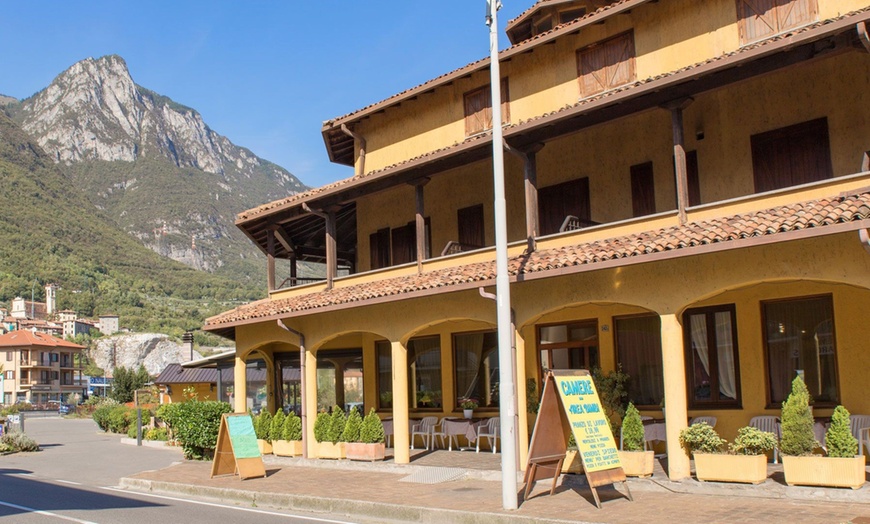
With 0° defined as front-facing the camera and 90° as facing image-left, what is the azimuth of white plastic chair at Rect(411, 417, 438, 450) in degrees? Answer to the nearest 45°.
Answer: approximately 45°

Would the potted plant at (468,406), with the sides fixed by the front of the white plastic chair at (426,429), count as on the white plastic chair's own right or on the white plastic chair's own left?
on the white plastic chair's own left

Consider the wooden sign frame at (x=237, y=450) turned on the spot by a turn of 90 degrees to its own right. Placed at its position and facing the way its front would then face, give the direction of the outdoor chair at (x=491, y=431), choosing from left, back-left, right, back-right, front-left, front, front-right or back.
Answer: back-left

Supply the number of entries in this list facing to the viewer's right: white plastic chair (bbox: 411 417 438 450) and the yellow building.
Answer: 0

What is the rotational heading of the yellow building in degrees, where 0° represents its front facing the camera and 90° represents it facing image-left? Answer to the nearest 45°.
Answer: approximately 45°

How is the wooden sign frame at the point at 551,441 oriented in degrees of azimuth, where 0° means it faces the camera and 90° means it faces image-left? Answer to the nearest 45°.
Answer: approximately 315°

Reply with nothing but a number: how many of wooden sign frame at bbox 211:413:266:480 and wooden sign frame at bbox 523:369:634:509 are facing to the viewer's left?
0
